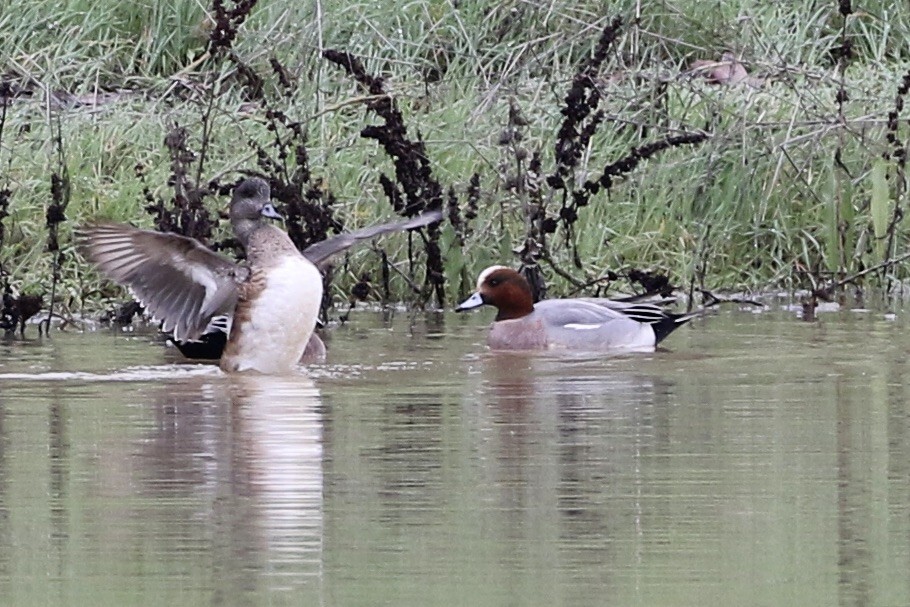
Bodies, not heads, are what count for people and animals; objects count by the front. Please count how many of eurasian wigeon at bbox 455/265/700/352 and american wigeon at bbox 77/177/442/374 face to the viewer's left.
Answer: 1

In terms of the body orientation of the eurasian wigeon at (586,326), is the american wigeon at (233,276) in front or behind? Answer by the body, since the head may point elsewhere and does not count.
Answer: in front

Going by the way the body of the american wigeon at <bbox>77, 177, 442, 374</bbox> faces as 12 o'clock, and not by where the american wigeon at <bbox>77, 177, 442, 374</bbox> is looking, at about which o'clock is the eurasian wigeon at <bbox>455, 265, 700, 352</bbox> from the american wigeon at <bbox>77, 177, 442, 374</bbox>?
the eurasian wigeon at <bbox>455, 265, 700, 352</bbox> is roughly at 10 o'clock from the american wigeon at <bbox>77, 177, 442, 374</bbox>.

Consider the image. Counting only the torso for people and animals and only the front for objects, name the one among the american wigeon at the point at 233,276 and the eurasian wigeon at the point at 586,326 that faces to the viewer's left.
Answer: the eurasian wigeon at the point at 586,326

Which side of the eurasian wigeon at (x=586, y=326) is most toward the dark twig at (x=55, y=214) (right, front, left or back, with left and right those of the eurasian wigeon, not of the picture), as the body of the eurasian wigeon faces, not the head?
front

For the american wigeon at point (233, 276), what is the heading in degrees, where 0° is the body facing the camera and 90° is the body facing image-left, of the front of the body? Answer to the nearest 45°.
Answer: approximately 315°

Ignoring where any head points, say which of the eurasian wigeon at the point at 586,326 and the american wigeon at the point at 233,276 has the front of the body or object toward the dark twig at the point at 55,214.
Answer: the eurasian wigeon at the point at 586,326

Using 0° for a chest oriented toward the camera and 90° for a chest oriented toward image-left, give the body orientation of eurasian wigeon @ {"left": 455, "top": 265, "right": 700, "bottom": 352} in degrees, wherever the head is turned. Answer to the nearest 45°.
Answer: approximately 90°
